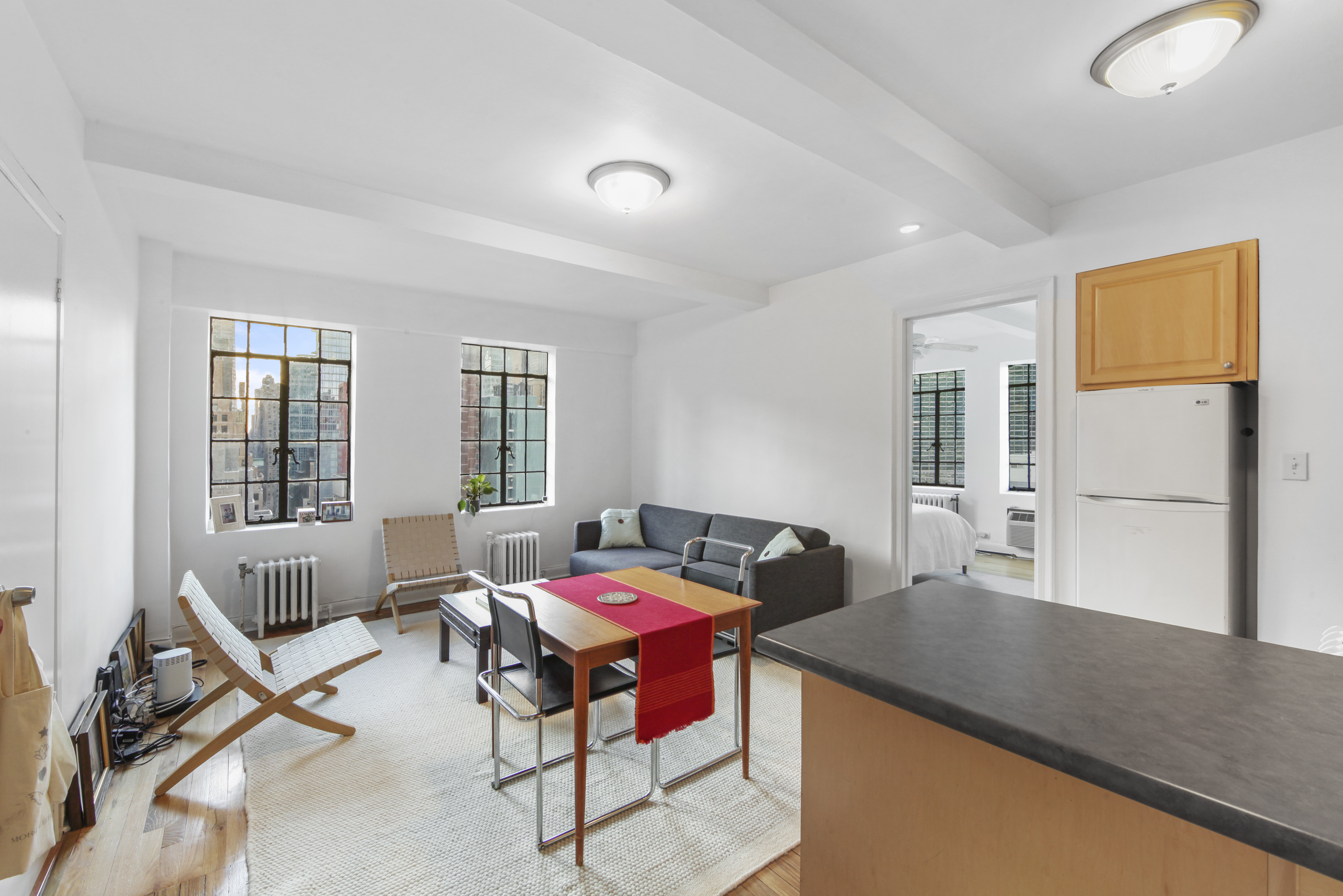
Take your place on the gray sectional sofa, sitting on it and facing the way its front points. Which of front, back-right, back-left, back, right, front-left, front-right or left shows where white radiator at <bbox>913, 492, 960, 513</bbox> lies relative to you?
back

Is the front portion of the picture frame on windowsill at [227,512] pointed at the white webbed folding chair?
yes

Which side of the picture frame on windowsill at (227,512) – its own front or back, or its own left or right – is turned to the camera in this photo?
front

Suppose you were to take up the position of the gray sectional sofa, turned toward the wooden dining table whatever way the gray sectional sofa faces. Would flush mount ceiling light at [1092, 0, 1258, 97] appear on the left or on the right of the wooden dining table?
left

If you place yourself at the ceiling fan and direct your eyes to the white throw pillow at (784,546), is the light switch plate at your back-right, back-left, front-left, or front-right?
front-left

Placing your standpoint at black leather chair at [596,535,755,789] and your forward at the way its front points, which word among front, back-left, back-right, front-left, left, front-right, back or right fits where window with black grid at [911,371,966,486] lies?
back

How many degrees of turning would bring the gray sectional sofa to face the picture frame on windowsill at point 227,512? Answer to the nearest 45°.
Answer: approximately 45° to its right

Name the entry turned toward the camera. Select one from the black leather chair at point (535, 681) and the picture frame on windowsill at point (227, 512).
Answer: the picture frame on windowsill

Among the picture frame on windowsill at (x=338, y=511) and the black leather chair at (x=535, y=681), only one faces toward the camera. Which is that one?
the picture frame on windowsill

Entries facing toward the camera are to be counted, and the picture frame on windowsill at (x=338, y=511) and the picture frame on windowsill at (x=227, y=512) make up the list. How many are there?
2

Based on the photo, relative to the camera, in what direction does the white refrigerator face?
facing the viewer and to the left of the viewer

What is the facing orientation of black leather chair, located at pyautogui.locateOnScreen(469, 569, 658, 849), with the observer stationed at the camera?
facing away from the viewer and to the right of the viewer

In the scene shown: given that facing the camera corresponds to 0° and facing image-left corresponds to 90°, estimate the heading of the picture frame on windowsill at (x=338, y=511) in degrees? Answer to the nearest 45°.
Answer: approximately 0°

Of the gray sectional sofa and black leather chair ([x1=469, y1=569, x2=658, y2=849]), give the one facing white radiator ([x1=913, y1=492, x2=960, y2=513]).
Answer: the black leather chair

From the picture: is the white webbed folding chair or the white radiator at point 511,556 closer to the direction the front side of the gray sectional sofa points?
the white webbed folding chair
